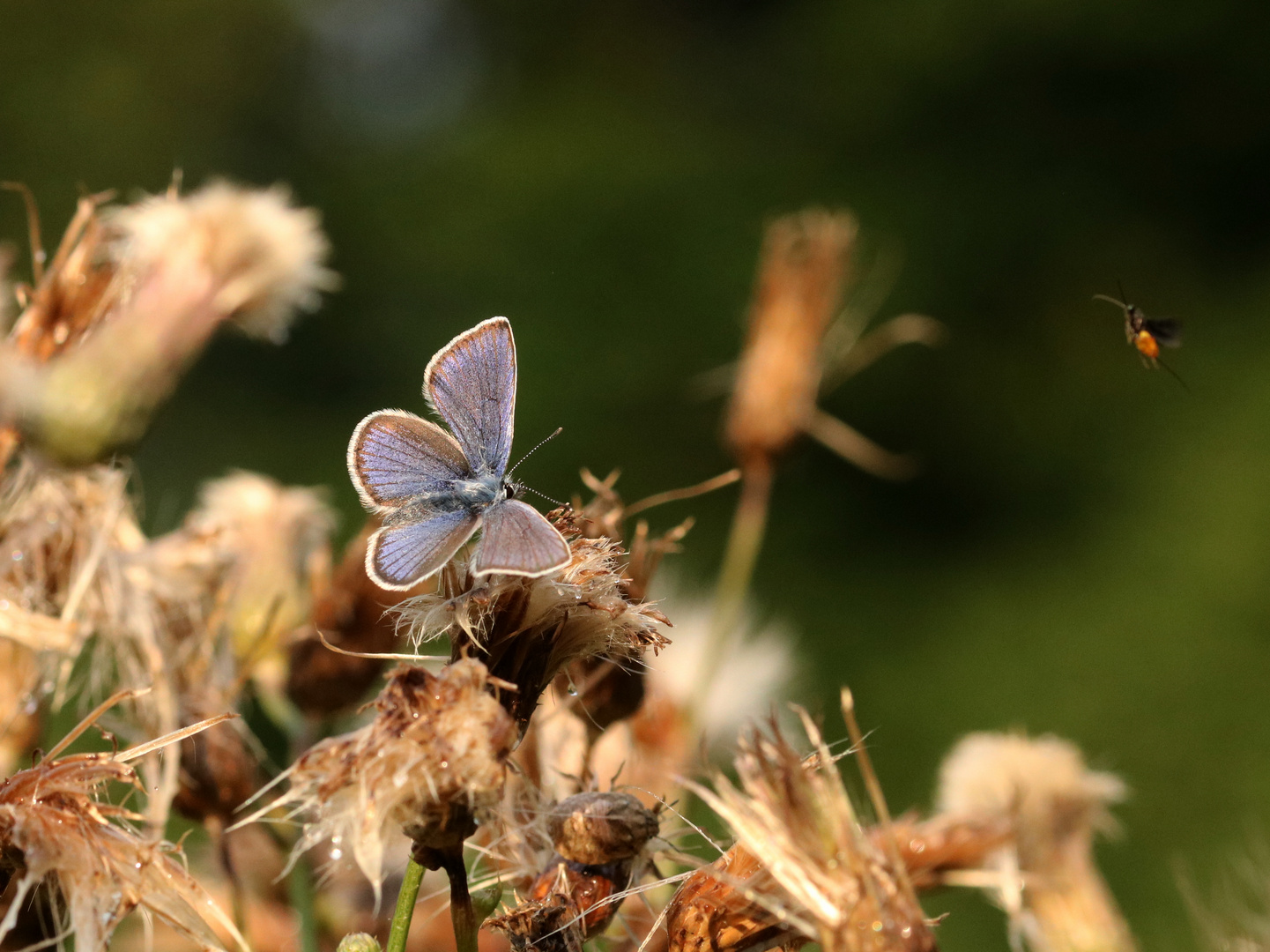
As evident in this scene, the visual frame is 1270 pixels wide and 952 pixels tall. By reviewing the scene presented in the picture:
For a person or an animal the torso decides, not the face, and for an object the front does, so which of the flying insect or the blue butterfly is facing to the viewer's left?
the flying insect

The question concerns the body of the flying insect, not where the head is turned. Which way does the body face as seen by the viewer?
to the viewer's left

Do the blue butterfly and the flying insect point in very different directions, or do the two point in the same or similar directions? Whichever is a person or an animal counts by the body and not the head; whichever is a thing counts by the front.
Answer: very different directions

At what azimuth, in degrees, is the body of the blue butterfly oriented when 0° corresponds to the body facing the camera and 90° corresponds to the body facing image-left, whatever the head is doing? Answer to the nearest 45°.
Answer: approximately 270°

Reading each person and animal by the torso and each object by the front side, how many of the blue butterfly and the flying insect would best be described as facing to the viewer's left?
1
